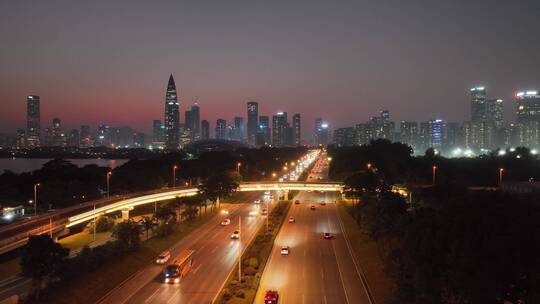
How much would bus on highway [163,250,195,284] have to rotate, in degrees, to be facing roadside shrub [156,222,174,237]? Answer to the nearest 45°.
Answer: approximately 135° to its right

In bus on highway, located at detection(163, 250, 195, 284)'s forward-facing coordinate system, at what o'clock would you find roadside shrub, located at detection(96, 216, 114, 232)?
The roadside shrub is roughly at 4 o'clock from the bus on highway.

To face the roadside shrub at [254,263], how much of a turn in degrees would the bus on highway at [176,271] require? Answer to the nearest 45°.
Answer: approximately 135° to its left

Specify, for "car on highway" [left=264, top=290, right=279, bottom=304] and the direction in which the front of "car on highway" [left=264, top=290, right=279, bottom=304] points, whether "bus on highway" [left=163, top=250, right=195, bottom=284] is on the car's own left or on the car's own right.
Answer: on the car's own left

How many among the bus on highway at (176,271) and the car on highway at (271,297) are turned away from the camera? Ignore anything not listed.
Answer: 1

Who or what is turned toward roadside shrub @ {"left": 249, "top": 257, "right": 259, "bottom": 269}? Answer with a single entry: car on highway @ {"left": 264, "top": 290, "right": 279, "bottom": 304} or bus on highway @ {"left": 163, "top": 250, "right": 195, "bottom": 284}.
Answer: car on highway @ {"left": 264, "top": 290, "right": 279, "bottom": 304}

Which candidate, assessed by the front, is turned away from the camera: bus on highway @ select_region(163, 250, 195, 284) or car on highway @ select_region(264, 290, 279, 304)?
car on highway @ select_region(264, 290, 279, 304)

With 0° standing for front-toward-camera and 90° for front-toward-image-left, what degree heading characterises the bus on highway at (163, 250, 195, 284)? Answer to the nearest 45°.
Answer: approximately 45°

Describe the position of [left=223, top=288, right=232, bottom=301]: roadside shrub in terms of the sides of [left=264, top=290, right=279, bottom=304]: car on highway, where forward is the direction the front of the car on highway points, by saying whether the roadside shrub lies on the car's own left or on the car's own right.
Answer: on the car's own left

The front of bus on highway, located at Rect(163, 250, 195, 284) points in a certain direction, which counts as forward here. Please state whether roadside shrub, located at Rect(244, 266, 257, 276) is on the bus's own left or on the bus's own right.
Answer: on the bus's own left

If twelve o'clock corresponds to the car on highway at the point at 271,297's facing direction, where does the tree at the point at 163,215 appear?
The tree is roughly at 11 o'clock from the car on highway.

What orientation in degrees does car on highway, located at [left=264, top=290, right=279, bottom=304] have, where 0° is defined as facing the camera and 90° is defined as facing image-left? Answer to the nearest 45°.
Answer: approximately 180°

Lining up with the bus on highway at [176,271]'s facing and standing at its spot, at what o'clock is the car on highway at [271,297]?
the car on highway at [271,297] is roughly at 9 o'clock from the bus on highway at [176,271].

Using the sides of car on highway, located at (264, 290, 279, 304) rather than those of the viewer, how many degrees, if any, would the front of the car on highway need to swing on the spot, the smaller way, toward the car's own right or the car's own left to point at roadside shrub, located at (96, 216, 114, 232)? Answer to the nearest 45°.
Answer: approximately 45° to the car's own left
